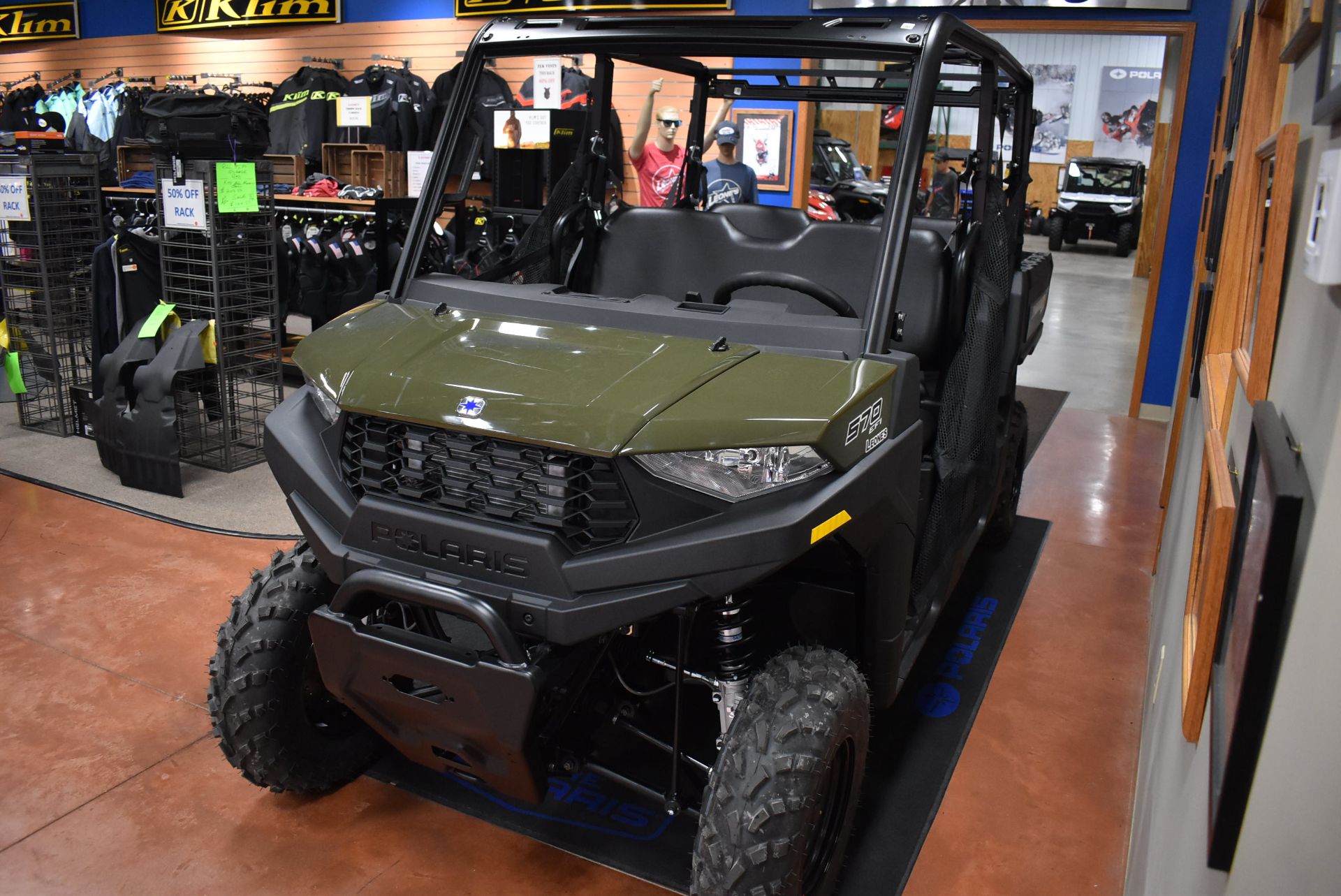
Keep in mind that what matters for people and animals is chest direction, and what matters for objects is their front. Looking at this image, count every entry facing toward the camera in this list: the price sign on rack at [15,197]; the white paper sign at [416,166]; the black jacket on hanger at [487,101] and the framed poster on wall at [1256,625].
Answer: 3

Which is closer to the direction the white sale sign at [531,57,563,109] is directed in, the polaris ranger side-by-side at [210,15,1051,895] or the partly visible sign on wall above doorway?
the polaris ranger side-by-side

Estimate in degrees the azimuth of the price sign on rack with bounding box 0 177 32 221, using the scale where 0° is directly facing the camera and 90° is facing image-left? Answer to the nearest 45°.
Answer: approximately 0°

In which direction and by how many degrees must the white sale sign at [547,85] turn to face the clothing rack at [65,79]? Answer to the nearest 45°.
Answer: approximately 135° to its right

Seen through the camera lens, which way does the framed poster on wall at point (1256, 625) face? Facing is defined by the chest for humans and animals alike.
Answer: facing to the left of the viewer

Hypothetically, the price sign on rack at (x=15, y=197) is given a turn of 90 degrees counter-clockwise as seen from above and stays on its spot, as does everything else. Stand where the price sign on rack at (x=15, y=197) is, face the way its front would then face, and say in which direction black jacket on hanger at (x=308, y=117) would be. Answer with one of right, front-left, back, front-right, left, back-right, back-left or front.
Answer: front-left

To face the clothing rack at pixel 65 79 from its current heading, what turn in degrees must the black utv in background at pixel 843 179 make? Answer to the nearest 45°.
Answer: approximately 135° to its right

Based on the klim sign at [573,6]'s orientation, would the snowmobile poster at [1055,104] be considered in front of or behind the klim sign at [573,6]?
behind

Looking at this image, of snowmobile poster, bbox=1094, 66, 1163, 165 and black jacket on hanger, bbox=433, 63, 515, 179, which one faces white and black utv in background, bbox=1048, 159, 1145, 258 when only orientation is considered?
the snowmobile poster

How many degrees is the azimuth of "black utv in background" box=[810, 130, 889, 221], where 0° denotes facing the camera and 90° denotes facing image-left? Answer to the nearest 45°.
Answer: approximately 315°

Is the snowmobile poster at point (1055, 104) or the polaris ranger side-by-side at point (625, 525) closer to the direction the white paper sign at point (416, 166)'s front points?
the polaris ranger side-by-side
